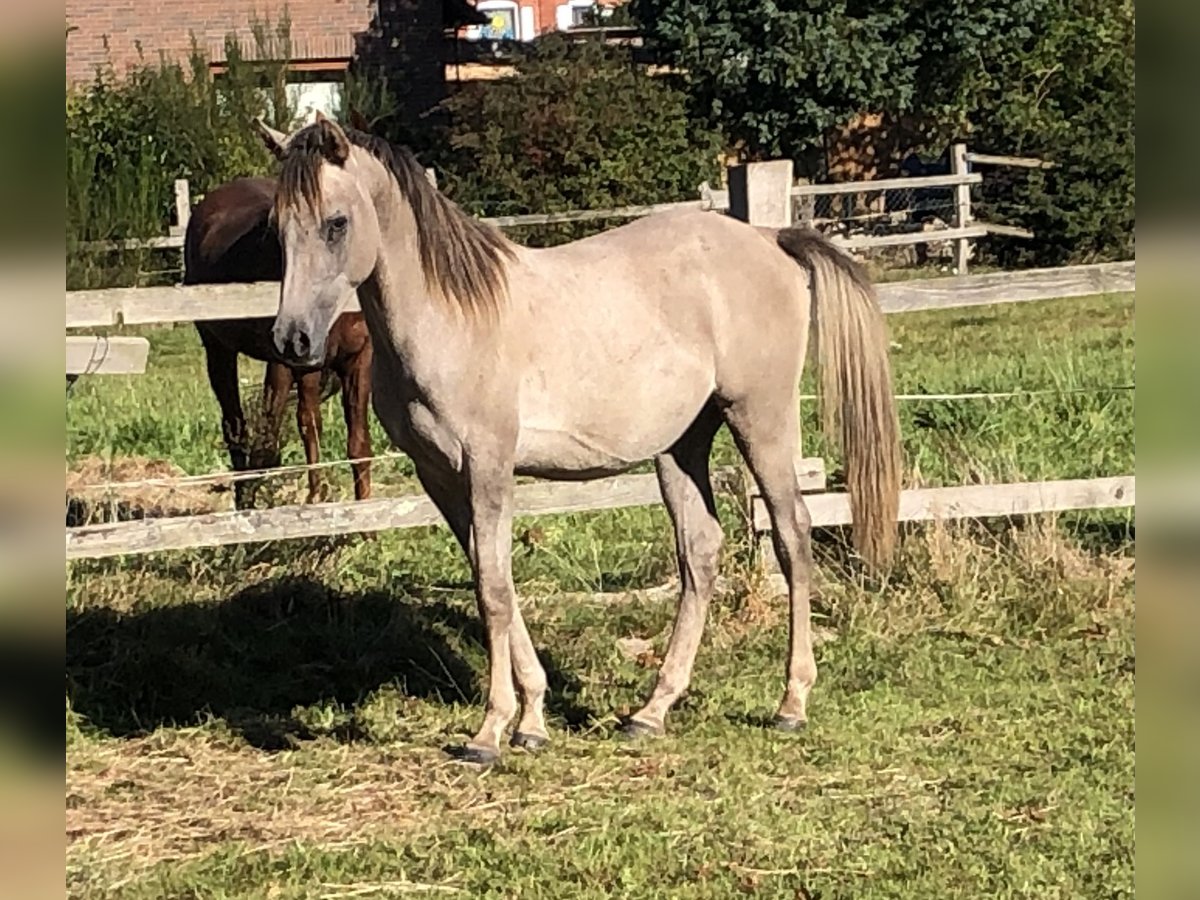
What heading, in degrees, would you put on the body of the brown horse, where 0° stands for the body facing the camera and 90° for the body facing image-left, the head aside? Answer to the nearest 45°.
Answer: approximately 315°

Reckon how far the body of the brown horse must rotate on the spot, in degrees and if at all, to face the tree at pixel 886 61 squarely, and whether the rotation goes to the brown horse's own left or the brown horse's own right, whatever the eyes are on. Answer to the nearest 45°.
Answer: approximately 90° to the brown horse's own left

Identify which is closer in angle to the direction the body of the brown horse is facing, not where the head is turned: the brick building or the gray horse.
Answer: the gray horse

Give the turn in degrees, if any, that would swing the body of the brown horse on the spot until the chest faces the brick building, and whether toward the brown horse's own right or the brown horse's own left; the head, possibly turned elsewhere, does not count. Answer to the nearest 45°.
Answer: approximately 135° to the brown horse's own left

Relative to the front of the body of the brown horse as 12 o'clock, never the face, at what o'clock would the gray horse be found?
The gray horse is roughly at 1 o'clock from the brown horse.

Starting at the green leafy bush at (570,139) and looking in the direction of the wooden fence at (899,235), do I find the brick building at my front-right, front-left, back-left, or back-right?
back-left
